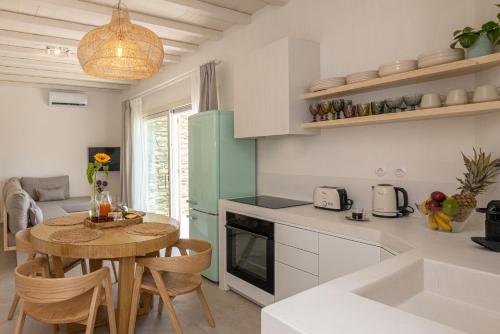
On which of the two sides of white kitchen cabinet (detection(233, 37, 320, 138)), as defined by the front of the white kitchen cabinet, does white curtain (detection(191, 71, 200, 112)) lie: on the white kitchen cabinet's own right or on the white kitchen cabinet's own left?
on the white kitchen cabinet's own right

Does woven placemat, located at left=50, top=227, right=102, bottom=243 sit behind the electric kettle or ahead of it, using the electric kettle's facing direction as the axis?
ahead

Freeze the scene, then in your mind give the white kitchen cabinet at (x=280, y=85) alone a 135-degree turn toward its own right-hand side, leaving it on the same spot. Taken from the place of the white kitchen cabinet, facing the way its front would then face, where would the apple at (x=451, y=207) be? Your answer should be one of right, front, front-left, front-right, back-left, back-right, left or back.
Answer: back-right

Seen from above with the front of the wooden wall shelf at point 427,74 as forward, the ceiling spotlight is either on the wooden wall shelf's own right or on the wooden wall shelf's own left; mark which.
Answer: on the wooden wall shelf's own right

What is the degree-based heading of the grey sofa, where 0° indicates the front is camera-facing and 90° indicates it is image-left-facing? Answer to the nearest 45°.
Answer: approximately 315°

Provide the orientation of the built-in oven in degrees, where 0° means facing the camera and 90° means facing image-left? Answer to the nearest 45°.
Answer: approximately 45°

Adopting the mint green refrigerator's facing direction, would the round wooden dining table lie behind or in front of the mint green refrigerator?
in front

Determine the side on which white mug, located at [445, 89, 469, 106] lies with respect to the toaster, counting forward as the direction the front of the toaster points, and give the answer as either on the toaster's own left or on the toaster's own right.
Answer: on the toaster's own left

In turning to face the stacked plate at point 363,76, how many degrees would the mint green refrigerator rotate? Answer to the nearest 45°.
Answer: approximately 90° to its left

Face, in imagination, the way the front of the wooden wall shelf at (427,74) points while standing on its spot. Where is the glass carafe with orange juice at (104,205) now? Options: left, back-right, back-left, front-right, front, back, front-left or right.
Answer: front-right

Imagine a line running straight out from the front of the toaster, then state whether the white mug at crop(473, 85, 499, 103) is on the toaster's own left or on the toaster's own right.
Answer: on the toaster's own left
